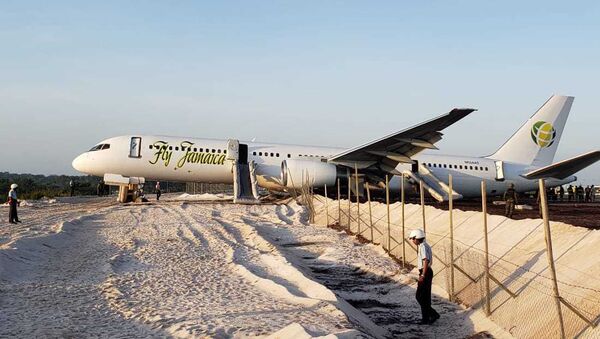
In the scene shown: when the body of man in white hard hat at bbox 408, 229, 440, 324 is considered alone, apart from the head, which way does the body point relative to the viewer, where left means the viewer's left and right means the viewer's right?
facing to the left of the viewer

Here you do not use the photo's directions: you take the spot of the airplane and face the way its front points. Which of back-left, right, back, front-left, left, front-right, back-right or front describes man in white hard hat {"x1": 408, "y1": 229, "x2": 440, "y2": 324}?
left

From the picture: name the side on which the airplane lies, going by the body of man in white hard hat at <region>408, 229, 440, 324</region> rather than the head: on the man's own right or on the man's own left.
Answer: on the man's own right

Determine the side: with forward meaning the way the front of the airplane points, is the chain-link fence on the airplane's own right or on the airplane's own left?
on the airplane's own left

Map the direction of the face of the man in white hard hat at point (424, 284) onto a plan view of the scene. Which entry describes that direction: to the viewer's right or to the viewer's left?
to the viewer's left

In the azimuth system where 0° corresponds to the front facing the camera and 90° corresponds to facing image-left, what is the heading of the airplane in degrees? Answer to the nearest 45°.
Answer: approximately 90°
